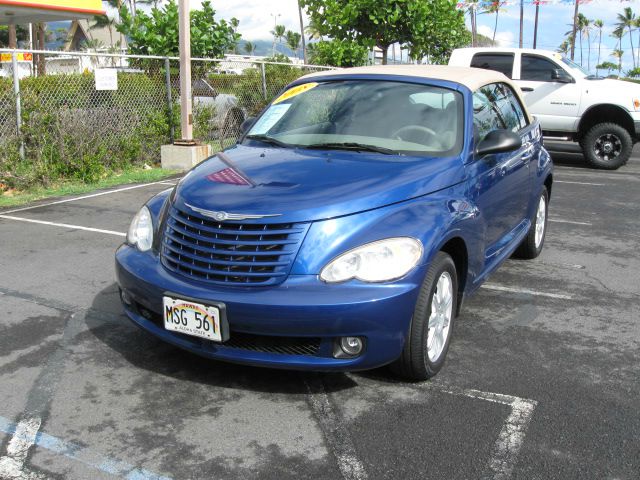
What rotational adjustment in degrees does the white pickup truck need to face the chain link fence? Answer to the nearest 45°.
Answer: approximately 135° to its right

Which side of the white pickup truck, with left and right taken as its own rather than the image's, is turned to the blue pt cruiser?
right

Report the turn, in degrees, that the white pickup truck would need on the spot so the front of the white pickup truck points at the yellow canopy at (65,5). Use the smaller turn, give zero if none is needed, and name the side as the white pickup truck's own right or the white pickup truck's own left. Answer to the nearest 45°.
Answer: approximately 180°

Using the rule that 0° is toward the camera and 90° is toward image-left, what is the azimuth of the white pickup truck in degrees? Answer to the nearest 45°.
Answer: approximately 270°

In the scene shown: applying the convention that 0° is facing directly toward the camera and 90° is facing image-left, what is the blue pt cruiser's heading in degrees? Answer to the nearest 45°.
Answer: approximately 45°

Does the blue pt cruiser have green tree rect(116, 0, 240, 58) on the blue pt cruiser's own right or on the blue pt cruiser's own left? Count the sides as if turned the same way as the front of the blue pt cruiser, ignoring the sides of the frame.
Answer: on the blue pt cruiser's own right

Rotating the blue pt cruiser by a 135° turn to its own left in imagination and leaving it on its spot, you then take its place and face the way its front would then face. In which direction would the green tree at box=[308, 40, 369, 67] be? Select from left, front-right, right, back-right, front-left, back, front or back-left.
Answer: left

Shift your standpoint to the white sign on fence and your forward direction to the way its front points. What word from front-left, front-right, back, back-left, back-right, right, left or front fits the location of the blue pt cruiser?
front

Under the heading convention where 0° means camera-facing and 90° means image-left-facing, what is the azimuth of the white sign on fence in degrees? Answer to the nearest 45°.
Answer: approximately 0°

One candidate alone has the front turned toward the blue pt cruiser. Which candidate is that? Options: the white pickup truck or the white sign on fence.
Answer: the white sign on fence

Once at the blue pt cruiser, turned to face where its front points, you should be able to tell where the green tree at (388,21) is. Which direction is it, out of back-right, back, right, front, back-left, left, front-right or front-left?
back-right

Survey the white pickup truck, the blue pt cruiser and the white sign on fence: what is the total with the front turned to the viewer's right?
1

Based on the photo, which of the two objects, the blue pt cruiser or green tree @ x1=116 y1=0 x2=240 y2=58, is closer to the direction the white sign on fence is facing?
the blue pt cruiser

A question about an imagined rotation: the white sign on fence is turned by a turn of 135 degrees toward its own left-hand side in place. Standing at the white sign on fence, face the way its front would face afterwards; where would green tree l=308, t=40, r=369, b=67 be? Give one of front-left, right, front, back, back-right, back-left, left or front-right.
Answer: front

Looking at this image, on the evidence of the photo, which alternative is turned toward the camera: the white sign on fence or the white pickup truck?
the white sign on fence
